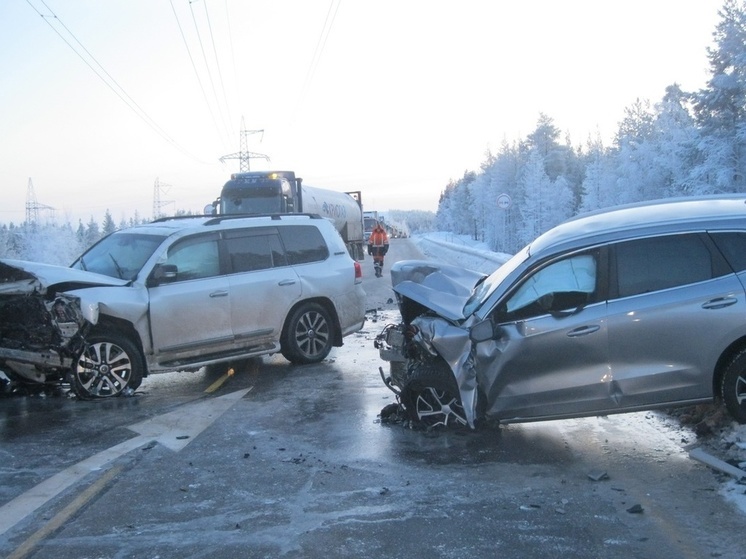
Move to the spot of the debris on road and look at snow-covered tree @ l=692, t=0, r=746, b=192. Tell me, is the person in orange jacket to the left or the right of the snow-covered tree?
left

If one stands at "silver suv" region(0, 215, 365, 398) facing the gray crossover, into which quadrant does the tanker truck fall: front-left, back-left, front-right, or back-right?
back-left

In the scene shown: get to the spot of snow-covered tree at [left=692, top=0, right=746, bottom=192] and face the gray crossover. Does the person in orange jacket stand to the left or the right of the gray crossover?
right

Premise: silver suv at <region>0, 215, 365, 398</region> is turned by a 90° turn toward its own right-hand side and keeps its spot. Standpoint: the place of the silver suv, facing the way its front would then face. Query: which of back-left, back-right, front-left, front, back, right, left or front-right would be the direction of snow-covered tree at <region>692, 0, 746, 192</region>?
right

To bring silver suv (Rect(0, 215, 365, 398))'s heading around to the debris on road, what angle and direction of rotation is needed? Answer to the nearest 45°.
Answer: approximately 90° to its left

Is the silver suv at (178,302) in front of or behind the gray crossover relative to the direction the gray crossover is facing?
in front

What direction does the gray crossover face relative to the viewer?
to the viewer's left

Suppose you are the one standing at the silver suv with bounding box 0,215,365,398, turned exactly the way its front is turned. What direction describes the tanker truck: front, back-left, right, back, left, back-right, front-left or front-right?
back-right

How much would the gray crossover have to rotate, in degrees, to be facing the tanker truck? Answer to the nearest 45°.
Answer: approximately 45° to its right

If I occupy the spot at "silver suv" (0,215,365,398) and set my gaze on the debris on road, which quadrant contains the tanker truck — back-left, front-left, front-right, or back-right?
back-left

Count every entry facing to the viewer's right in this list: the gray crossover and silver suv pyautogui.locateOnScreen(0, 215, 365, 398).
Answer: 0

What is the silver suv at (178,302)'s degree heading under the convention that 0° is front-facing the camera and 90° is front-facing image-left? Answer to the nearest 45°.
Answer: approximately 45°

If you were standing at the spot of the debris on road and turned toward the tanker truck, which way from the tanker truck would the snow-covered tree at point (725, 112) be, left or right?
right
